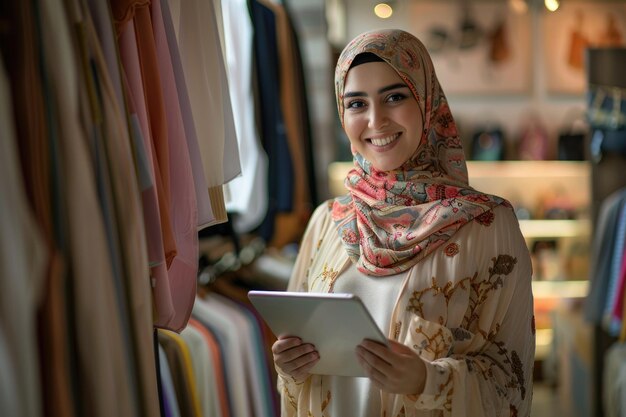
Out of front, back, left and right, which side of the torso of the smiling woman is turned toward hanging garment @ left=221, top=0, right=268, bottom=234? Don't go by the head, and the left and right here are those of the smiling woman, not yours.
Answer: right

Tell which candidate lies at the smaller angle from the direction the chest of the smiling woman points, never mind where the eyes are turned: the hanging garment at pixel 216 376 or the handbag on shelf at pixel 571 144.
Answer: the hanging garment

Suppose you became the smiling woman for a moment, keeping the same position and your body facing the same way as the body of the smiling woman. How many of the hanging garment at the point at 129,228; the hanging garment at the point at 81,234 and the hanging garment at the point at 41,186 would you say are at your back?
0

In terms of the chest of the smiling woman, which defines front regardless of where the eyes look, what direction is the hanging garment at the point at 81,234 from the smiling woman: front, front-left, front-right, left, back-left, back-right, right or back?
front

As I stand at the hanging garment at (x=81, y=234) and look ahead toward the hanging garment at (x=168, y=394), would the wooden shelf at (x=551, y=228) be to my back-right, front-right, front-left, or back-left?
front-right

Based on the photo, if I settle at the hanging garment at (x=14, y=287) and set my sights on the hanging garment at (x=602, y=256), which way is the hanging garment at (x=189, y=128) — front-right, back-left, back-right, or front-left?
front-left

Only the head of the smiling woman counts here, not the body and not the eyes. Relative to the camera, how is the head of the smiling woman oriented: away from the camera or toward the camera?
toward the camera

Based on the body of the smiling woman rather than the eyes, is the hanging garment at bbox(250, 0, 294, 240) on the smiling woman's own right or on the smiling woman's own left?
on the smiling woman's own right

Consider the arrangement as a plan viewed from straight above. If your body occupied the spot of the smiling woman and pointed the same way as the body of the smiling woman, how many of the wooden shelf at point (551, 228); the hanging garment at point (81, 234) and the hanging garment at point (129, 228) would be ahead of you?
2

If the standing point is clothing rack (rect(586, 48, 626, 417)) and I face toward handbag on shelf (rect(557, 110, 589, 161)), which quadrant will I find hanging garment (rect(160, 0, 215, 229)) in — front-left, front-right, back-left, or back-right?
back-left

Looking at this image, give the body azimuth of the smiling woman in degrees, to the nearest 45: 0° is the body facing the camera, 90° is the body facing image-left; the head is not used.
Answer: approximately 45°

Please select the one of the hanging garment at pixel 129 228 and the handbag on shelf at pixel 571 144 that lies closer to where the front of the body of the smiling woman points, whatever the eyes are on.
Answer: the hanging garment
